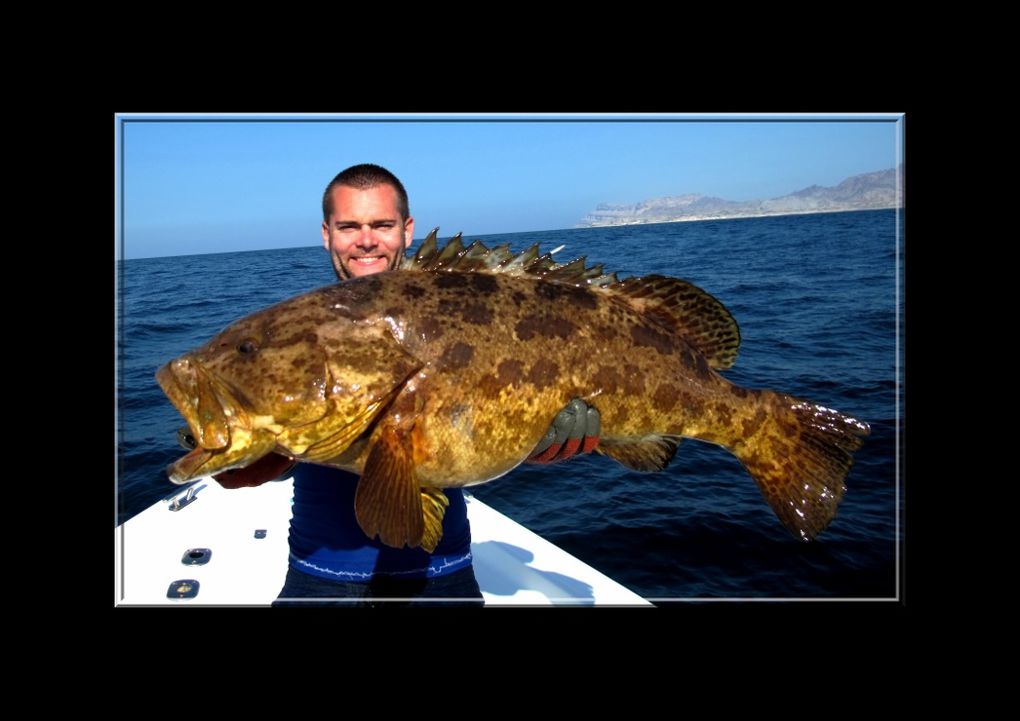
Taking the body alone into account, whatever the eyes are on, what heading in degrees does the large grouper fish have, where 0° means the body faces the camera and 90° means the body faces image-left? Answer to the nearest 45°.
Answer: approximately 90°

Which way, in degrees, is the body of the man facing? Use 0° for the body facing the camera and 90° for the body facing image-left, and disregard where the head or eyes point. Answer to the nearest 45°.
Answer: approximately 0°
